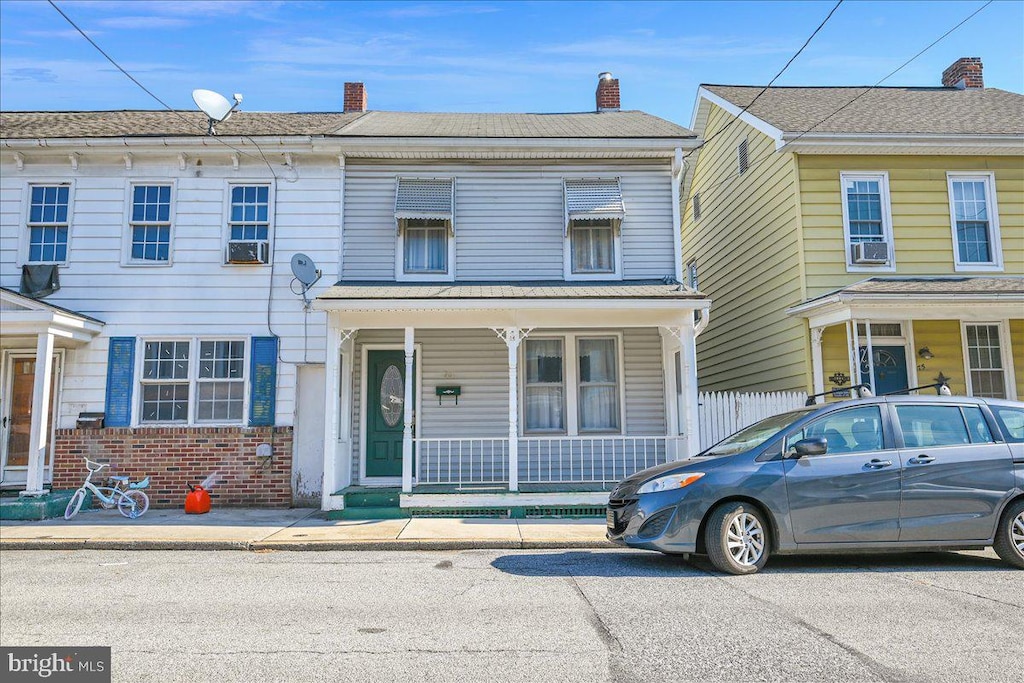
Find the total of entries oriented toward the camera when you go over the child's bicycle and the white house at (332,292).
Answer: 1

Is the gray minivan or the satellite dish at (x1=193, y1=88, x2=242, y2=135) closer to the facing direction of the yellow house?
the gray minivan

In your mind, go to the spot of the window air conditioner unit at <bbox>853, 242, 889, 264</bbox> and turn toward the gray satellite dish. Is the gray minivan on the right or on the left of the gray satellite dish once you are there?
left

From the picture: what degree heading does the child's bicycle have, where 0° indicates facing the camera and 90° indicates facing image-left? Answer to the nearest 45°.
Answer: approximately 90°

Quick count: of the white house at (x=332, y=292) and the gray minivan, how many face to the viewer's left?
1

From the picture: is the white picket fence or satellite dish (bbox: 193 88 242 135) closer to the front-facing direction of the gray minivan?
the satellite dish

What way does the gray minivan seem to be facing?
to the viewer's left

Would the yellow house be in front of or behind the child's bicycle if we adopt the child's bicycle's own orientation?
behind

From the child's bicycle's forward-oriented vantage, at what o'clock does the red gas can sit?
The red gas can is roughly at 7 o'clock from the child's bicycle.
